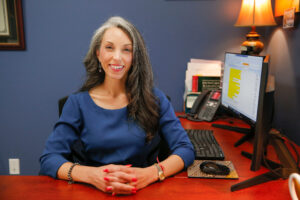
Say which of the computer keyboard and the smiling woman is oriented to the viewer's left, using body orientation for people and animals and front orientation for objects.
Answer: the computer keyboard

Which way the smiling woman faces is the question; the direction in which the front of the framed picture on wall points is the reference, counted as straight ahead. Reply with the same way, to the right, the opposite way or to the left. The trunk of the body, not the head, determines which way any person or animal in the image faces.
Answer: the same way

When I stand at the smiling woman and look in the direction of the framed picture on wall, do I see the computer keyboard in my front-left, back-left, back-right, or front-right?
back-right

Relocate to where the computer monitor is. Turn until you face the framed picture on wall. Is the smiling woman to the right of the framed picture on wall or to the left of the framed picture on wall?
left

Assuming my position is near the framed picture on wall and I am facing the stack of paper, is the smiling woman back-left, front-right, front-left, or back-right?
front-right

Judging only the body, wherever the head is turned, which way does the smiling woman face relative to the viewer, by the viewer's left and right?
facing the viewer

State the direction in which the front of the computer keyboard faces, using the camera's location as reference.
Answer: facing to the left of the viewer

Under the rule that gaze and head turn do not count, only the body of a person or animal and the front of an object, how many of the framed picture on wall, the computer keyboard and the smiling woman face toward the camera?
2

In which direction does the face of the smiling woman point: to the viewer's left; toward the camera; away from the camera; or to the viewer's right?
toward the camera

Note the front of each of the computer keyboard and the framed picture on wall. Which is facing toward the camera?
the framed picture on wall
